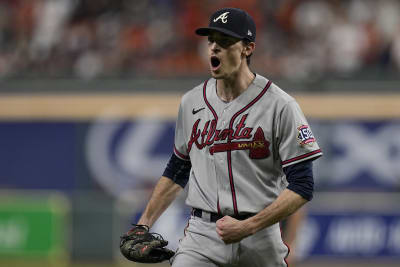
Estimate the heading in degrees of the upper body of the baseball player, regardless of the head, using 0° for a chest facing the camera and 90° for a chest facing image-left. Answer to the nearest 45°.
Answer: approximately 45°
